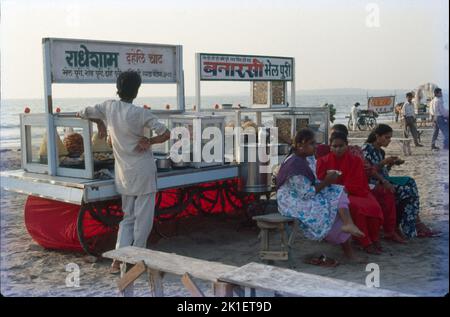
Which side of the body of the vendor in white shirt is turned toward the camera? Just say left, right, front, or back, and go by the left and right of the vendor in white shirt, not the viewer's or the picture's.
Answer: back

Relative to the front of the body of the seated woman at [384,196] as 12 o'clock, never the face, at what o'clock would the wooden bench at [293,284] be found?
The wooden bench is roughly at 2 o'clock from the seated woman.

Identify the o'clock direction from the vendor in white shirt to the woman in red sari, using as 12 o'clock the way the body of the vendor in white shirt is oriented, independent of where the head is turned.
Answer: The woman in red sari is roughly at 3 o'clock from the vendor in white shirt.

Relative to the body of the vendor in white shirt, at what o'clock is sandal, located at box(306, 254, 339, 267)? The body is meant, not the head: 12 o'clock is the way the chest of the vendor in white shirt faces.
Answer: The sandal is roughly at 3 o'clock from the vendor in white shirt.
